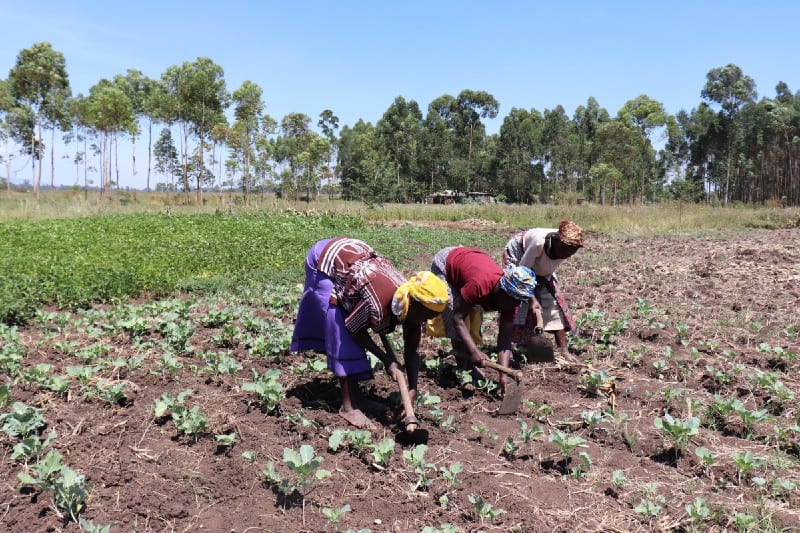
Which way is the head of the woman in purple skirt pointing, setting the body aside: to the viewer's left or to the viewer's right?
to the viewer's right

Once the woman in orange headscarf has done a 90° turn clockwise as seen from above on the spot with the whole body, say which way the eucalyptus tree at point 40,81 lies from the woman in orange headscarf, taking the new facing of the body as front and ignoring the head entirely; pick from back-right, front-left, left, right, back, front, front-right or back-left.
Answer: right

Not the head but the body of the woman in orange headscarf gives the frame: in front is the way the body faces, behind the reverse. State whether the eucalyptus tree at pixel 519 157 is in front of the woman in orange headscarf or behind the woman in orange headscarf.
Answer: behind

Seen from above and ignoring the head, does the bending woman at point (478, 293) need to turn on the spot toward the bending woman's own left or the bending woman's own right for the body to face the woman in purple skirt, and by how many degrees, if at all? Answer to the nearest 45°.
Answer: approximately 90° to the bending woman's own right

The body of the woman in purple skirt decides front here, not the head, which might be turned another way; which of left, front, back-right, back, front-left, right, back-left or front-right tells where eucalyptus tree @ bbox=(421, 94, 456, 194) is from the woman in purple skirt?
back-left

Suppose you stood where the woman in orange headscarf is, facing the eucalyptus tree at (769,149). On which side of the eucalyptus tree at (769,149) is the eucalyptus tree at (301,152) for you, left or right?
left

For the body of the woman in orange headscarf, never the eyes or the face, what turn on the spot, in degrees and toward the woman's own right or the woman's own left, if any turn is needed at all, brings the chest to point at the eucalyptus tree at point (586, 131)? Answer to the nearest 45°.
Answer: approximately 135° to the woman's own left

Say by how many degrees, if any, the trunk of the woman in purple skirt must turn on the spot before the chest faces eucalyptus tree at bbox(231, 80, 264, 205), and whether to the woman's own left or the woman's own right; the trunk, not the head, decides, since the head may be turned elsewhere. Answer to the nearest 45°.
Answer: approximately 135° to the woman's own left

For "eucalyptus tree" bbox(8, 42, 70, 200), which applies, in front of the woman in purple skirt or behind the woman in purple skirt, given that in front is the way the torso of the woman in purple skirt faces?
behind

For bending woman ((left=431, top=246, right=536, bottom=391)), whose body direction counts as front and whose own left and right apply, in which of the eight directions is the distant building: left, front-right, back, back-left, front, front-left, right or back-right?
back-left

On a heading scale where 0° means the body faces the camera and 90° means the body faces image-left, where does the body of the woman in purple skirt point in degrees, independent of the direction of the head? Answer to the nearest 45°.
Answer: approximately 315°

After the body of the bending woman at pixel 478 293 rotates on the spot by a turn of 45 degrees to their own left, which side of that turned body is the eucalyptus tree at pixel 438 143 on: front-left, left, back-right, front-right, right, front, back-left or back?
left

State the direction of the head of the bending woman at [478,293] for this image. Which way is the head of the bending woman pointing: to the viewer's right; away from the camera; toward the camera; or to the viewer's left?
to the viewer's right
